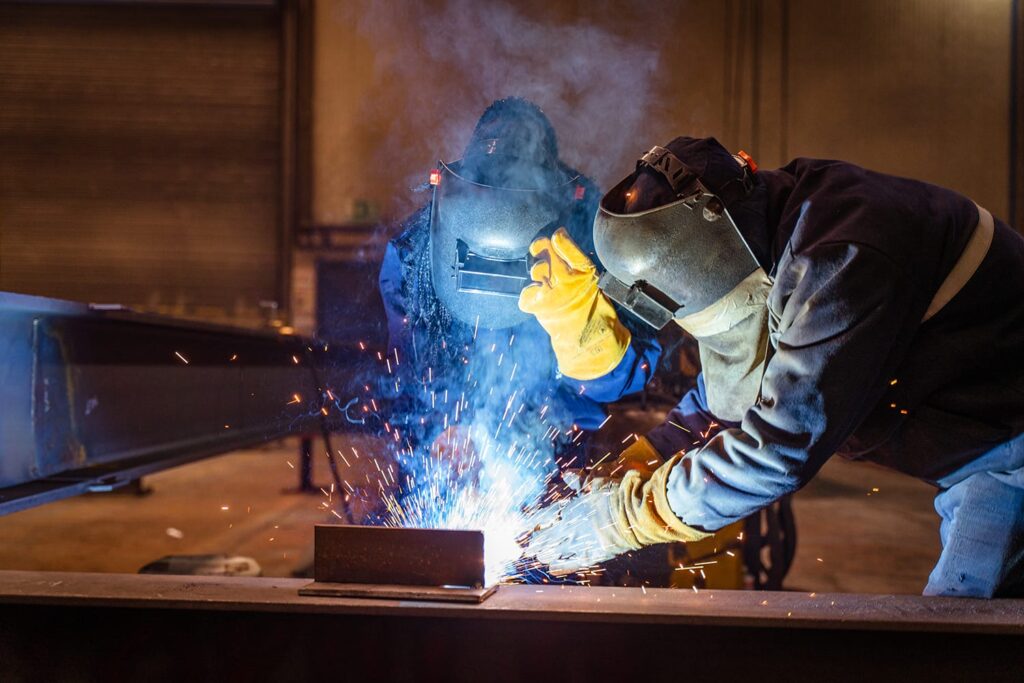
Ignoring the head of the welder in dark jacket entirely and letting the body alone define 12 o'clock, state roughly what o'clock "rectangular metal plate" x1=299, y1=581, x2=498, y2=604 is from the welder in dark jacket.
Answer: The rectangular metal plate is roughly at 11 o'clock from the welder in dark jacket.

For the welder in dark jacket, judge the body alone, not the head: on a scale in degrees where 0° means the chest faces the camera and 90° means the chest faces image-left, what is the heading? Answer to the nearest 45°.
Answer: approximately 90°

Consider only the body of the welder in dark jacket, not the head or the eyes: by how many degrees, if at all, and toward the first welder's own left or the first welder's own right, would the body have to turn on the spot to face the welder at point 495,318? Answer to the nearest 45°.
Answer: approximately 45° to the first welder's own right

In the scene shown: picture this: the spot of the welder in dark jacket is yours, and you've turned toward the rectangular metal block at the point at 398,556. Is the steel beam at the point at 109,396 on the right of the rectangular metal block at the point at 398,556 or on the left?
right

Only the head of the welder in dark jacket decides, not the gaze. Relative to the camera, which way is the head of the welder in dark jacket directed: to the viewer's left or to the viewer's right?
to the viewer's left
